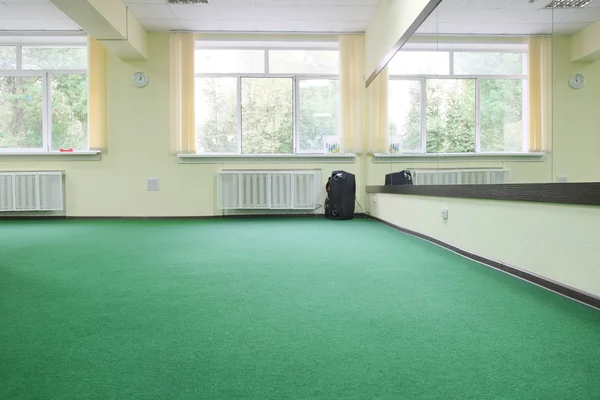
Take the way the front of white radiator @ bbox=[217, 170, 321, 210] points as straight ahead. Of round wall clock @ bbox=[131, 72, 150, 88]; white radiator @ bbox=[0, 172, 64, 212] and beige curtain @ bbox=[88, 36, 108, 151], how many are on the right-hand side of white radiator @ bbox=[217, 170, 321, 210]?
3

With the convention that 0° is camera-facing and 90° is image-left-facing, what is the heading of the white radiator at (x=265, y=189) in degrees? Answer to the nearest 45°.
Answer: approximately 0°

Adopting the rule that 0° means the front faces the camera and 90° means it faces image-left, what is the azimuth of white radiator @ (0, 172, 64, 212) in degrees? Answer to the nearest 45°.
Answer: approximately 0°

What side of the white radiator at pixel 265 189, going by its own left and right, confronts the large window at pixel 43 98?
right

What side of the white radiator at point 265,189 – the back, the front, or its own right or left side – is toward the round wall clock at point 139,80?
right

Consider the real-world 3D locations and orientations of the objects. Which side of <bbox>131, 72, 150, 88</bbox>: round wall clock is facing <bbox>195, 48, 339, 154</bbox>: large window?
left
